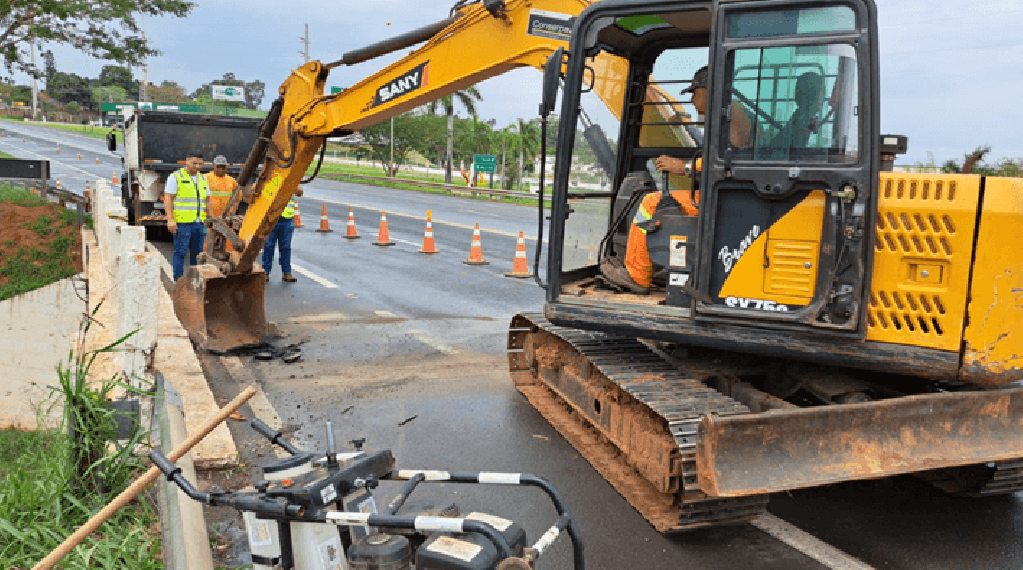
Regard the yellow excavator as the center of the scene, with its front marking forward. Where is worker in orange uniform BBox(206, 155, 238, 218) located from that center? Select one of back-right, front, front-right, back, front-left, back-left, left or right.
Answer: front

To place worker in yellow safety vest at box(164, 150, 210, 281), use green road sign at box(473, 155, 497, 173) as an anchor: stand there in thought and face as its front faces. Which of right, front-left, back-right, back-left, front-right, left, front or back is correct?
front

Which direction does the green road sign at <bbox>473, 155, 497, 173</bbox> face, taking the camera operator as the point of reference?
facing the viewer

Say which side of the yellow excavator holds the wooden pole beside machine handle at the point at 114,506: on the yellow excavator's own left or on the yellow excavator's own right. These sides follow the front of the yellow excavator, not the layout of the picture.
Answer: on the yellow excavator's own left

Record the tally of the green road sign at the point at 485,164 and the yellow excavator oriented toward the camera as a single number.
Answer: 1

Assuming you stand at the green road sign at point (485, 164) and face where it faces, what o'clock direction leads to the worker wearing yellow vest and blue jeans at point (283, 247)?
The worker wearing yellow vest and blue jeans is roughly at 12 o'clock from the green road sign.

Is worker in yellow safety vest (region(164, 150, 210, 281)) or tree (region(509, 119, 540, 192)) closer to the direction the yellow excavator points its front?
the worker in yellow safety vest

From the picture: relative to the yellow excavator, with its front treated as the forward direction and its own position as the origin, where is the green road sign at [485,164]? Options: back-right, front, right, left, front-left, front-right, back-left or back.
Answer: front-right

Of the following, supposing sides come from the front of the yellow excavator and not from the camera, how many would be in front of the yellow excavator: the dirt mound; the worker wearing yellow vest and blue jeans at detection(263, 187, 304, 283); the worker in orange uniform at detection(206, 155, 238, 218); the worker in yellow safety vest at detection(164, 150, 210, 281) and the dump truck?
5

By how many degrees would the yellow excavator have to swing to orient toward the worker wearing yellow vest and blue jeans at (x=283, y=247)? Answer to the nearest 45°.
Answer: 0° — it already faces them

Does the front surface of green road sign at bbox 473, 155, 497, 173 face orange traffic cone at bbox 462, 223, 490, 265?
yes

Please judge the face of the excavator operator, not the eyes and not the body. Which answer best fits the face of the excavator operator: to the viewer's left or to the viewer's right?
to the viewer's left

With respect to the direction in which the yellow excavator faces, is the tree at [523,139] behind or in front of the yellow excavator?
in front

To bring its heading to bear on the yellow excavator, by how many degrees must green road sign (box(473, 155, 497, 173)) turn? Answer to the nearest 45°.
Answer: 0° — it already faces it
